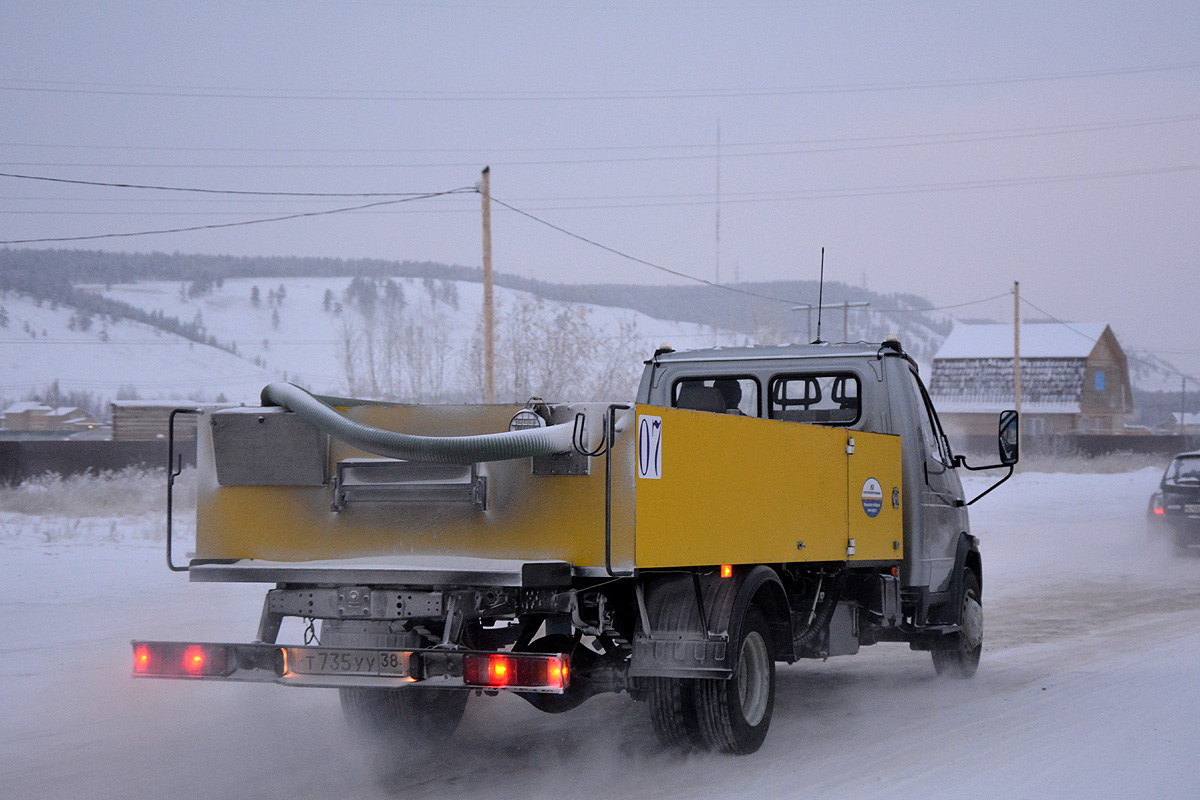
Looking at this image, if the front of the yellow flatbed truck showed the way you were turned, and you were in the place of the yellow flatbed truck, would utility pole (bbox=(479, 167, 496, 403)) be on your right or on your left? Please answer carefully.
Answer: on your left

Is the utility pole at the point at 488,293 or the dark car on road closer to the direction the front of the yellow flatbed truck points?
the dark car on road

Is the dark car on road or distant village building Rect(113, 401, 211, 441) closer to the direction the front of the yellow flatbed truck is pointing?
the dark car on road

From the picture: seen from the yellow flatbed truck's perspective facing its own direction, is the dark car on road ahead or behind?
ahead

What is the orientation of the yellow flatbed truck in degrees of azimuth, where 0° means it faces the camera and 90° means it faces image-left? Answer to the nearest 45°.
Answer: approximately 225°

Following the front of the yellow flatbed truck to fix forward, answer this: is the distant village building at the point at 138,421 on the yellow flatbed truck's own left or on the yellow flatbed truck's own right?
on the yellow flatbed truck's own left
